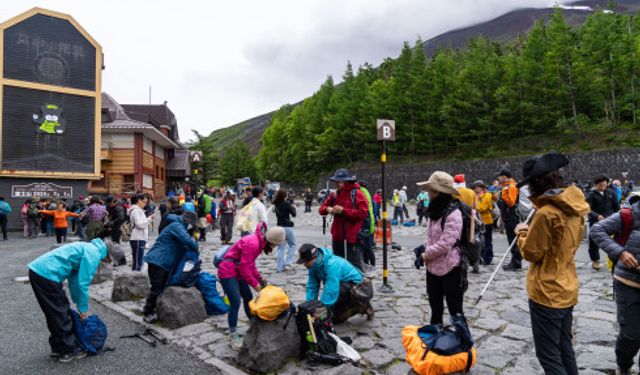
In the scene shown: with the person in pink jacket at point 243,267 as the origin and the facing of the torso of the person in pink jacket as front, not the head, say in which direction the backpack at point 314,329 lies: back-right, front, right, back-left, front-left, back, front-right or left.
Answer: front-right

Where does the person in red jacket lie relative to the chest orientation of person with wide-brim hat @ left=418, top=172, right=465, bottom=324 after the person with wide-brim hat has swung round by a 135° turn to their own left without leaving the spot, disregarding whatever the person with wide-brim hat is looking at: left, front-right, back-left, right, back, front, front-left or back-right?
back-left

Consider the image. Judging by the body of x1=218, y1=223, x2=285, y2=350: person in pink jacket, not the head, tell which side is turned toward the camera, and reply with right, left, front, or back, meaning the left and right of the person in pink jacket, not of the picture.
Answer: right

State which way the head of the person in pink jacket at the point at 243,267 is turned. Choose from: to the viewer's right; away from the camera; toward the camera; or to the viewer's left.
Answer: to the viewer's right

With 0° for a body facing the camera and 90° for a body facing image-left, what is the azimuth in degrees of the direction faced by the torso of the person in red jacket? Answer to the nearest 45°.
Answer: approximately 45°

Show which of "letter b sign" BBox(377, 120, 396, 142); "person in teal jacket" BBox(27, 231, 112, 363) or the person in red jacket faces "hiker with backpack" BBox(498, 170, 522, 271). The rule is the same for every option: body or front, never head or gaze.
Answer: the person in teal jacket

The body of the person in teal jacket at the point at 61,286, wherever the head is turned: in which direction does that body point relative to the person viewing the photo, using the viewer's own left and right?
facing to the right of the viewer

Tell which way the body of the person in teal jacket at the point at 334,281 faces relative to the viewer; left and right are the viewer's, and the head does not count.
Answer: facing to the left of the viewer

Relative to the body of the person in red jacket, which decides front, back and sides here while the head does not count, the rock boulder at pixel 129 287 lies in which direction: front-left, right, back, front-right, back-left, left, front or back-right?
front-right

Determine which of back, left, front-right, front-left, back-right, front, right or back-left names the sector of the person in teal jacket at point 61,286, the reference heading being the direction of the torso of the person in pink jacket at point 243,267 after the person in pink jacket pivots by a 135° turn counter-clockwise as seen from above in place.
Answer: front-left

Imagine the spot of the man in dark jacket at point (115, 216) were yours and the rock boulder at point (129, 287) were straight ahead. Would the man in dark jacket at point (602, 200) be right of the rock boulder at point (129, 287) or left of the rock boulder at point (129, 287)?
left
